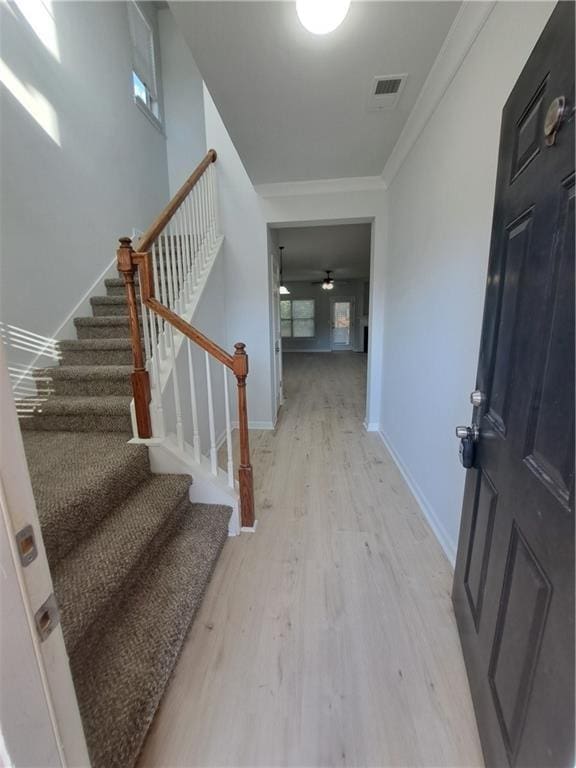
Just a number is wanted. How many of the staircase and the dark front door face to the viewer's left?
1

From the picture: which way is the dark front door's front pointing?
to the viewer's left

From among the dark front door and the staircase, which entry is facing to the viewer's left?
the dark front door

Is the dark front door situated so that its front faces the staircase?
yes

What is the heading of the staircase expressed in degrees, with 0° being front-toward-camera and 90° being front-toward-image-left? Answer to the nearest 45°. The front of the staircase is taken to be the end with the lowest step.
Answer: approximately 315°

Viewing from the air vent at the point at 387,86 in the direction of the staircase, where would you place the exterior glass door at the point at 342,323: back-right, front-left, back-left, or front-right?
back-right
